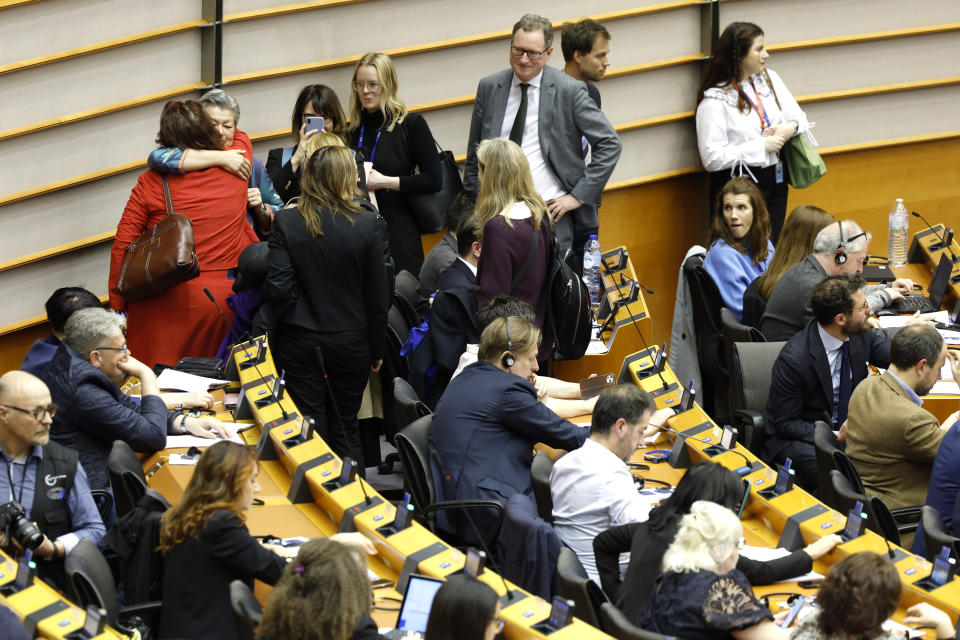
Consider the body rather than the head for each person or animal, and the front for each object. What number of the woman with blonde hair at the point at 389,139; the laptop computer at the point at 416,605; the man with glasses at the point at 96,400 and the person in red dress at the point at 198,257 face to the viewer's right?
1

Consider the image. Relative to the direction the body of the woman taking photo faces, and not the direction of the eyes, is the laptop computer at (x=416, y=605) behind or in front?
in front

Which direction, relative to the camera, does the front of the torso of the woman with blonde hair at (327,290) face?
away from the camera

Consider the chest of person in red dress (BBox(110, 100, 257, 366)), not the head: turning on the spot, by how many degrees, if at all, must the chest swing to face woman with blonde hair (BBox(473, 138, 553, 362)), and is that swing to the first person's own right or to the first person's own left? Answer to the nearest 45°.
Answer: approximately 135° to the first person's own right

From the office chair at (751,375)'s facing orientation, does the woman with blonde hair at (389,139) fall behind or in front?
behind

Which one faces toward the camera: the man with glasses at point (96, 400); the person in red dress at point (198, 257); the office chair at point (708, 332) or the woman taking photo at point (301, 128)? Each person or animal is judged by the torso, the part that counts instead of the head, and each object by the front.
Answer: the woman taking photo

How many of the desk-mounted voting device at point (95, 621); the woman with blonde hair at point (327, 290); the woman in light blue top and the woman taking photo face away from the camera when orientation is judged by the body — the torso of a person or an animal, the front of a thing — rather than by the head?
1

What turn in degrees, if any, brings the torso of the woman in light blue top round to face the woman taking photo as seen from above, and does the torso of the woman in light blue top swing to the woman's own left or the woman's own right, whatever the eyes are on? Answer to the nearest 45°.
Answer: approximately 135° to the woman's own right
